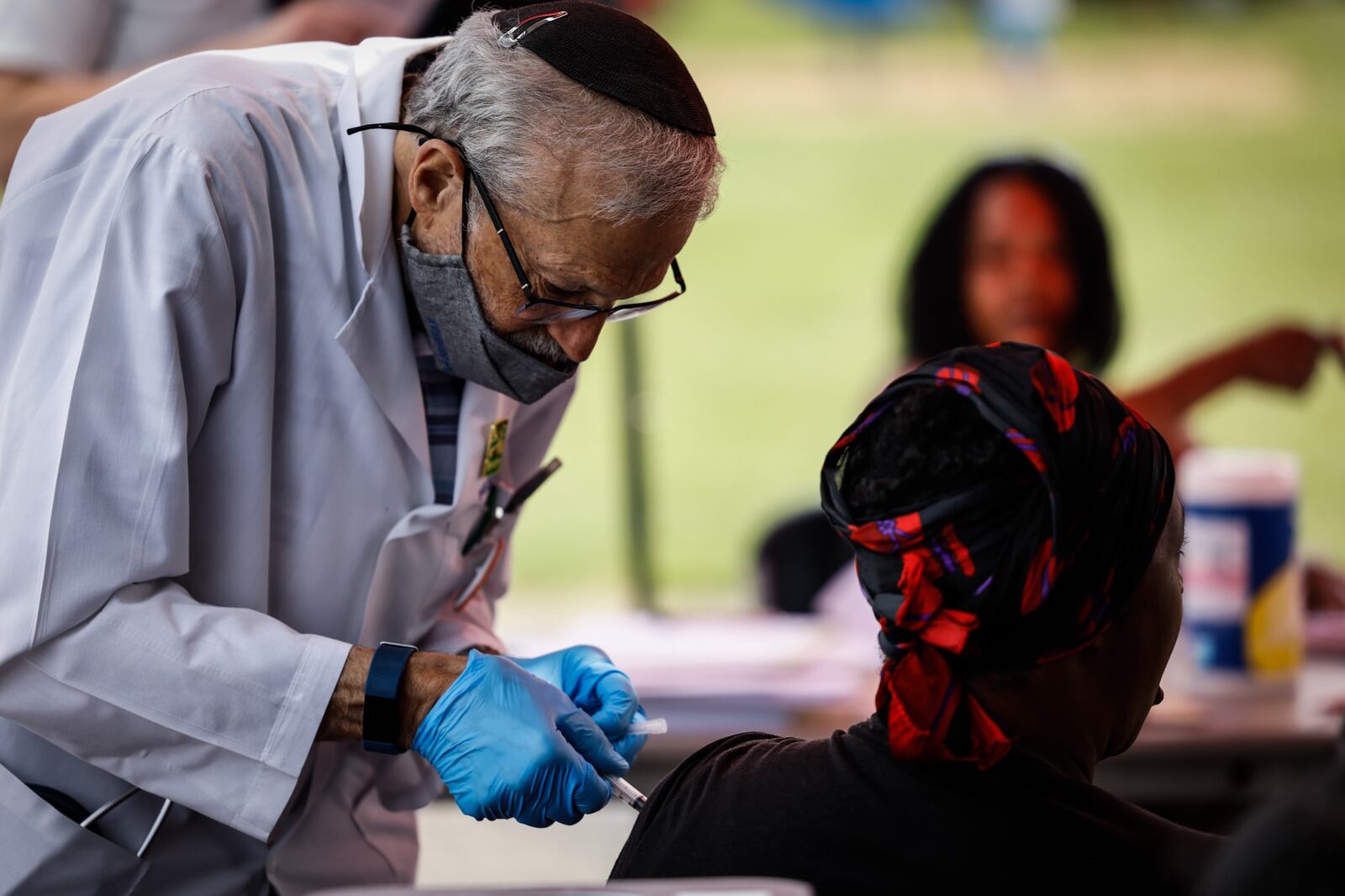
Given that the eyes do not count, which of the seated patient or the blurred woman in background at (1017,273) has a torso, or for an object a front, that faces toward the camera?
the blurred woman in background

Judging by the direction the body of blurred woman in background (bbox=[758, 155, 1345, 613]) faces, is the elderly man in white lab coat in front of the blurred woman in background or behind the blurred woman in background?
in front

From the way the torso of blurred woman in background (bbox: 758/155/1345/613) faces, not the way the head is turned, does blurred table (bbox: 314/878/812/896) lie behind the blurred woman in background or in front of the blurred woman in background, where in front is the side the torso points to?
in front

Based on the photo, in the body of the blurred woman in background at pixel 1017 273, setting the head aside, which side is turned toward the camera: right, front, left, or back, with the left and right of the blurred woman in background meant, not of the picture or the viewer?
front

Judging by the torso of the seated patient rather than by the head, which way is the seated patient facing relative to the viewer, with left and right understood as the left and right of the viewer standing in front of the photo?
facing away from the viewer and to the right of the viewer

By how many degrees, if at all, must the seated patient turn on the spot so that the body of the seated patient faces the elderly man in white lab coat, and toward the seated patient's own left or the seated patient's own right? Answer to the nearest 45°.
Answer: approximately 135° to the seated patient's own left

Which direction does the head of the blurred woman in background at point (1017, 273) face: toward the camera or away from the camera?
toward the camera

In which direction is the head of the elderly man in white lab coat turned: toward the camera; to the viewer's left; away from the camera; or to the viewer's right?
to the viewer's right

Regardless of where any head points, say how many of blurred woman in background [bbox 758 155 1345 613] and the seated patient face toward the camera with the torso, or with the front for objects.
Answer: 1

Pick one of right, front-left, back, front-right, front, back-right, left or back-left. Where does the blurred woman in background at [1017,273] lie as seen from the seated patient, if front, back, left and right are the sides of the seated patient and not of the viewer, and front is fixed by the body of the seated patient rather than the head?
front-left
